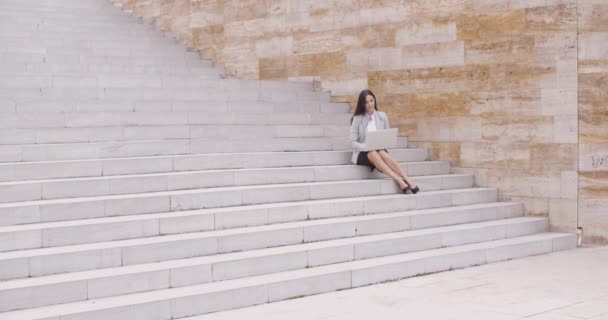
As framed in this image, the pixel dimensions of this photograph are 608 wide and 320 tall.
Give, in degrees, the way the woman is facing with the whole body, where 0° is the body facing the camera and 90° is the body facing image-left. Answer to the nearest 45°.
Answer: approximately 315°
